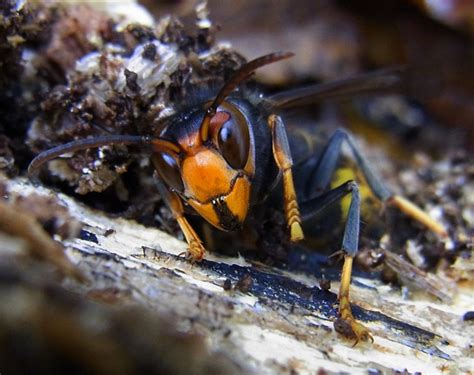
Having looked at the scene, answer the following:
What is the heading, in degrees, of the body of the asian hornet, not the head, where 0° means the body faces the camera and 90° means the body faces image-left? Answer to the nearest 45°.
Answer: approximately 45°
